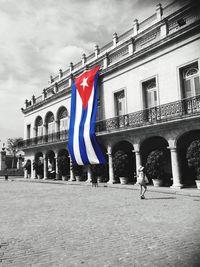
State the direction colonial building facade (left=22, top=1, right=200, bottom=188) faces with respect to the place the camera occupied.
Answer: facing the viewer and to the left of the viewer
